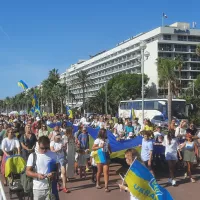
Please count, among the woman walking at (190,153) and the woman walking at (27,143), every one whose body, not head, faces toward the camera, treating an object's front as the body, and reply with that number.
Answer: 2

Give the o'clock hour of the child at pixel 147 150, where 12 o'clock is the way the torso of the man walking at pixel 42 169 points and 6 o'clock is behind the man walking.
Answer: The child is roughly at 7 o'clock from the man walking.

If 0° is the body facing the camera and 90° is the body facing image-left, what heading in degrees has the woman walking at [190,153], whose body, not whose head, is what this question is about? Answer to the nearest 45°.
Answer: approximately 0°

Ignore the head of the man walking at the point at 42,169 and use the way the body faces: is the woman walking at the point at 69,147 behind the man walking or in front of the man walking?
behind

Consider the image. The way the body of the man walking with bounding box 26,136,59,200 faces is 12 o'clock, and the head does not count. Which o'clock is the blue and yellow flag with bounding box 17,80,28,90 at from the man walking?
The blue and yellow flag is roughly at 6 o'clock from the man walking.

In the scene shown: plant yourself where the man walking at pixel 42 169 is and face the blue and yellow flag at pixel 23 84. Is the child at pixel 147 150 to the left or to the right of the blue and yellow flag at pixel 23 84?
right

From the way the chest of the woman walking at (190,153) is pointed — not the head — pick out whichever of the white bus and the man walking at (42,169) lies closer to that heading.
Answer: the man walking

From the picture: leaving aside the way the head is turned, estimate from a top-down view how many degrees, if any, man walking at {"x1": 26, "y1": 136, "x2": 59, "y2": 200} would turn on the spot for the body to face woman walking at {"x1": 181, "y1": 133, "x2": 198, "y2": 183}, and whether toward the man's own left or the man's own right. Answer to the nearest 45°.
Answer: approximately 135° to the man's own left

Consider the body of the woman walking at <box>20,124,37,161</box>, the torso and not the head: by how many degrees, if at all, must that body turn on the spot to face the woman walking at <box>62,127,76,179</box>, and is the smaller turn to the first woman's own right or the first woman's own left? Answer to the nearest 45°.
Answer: approximately 90° to the first woman's own left
